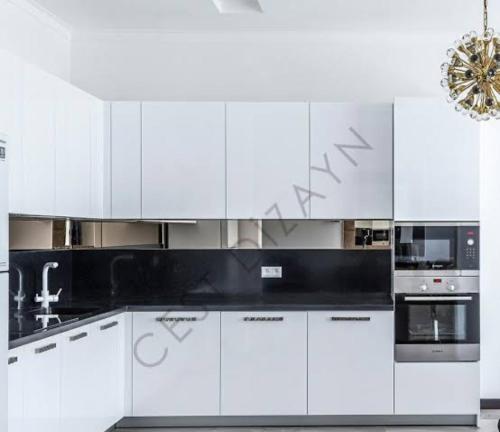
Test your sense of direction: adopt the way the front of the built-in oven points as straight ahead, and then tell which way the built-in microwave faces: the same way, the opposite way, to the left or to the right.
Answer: the same way

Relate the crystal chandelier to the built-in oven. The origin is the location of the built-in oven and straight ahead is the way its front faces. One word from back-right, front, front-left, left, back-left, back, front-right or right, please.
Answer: front

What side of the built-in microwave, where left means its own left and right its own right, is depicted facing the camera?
front

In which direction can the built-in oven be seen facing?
toward the camera

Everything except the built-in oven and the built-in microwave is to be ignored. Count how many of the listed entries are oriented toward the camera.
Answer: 2

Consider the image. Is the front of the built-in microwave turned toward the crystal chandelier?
yes
